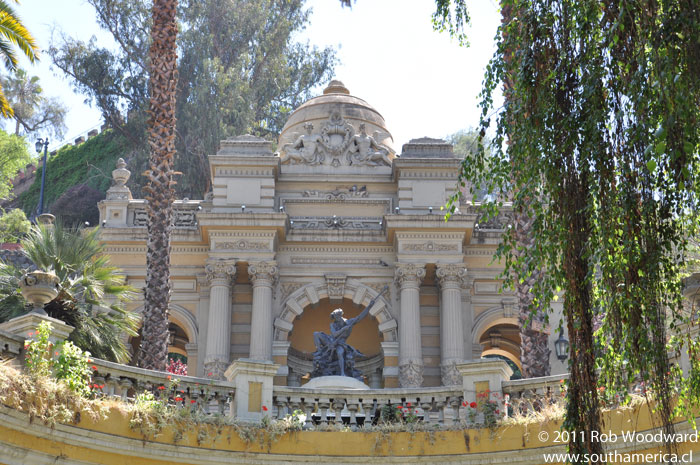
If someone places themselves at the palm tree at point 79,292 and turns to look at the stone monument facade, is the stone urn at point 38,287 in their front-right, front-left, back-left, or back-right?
back-right

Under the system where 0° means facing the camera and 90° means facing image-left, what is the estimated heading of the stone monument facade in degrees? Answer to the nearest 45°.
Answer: approximately 0°

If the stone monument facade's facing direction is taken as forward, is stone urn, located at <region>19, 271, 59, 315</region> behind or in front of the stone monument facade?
in front

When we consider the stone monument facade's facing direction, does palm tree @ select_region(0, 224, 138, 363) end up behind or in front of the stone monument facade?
in front
